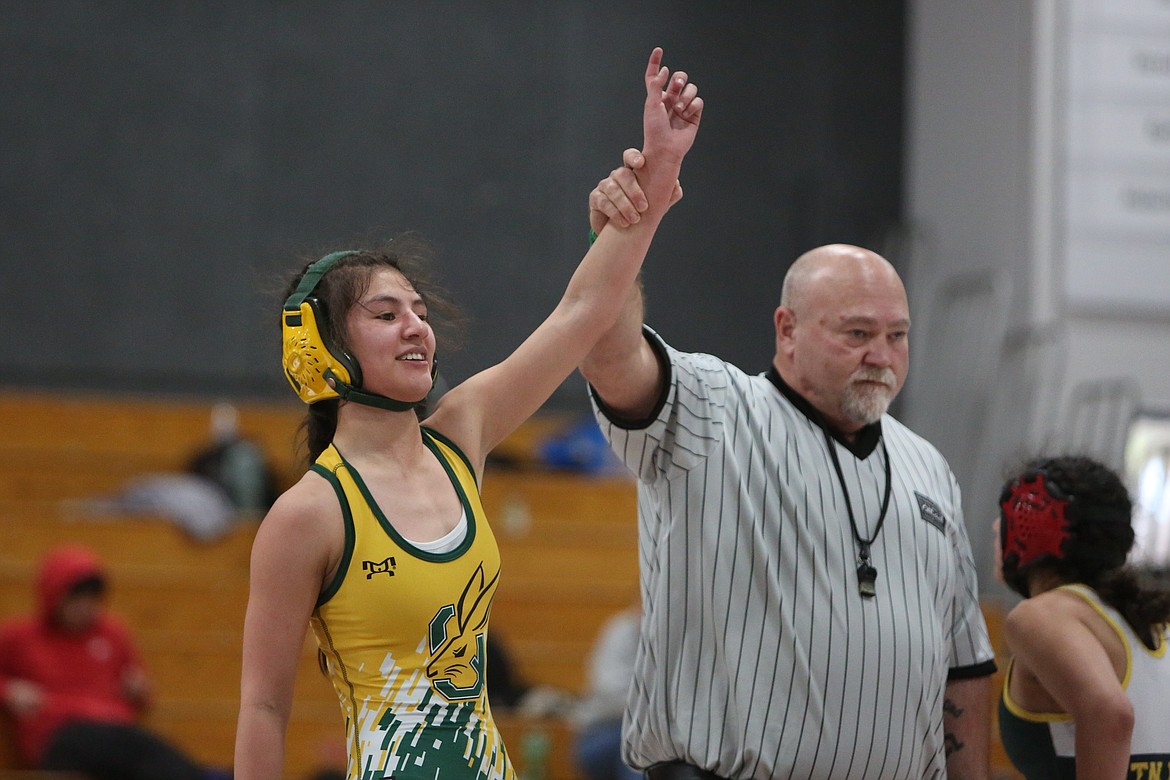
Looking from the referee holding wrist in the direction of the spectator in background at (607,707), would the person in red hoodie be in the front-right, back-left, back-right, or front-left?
front-left

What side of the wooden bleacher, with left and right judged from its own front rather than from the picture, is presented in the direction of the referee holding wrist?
front

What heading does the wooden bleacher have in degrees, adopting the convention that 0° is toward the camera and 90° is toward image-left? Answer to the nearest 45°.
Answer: approximately 0°

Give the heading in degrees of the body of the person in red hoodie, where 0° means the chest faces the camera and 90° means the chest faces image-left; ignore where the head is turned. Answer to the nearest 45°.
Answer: approximately 315°

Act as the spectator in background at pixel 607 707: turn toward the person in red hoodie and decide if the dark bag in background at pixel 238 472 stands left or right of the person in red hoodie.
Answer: right

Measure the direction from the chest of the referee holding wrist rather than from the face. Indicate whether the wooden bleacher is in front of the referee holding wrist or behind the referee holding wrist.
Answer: behind

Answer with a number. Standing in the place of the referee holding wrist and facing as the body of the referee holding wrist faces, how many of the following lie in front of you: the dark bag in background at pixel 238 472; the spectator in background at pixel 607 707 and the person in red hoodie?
0

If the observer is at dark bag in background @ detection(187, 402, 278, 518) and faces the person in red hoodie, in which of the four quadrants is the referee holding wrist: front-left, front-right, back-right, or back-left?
front-left
